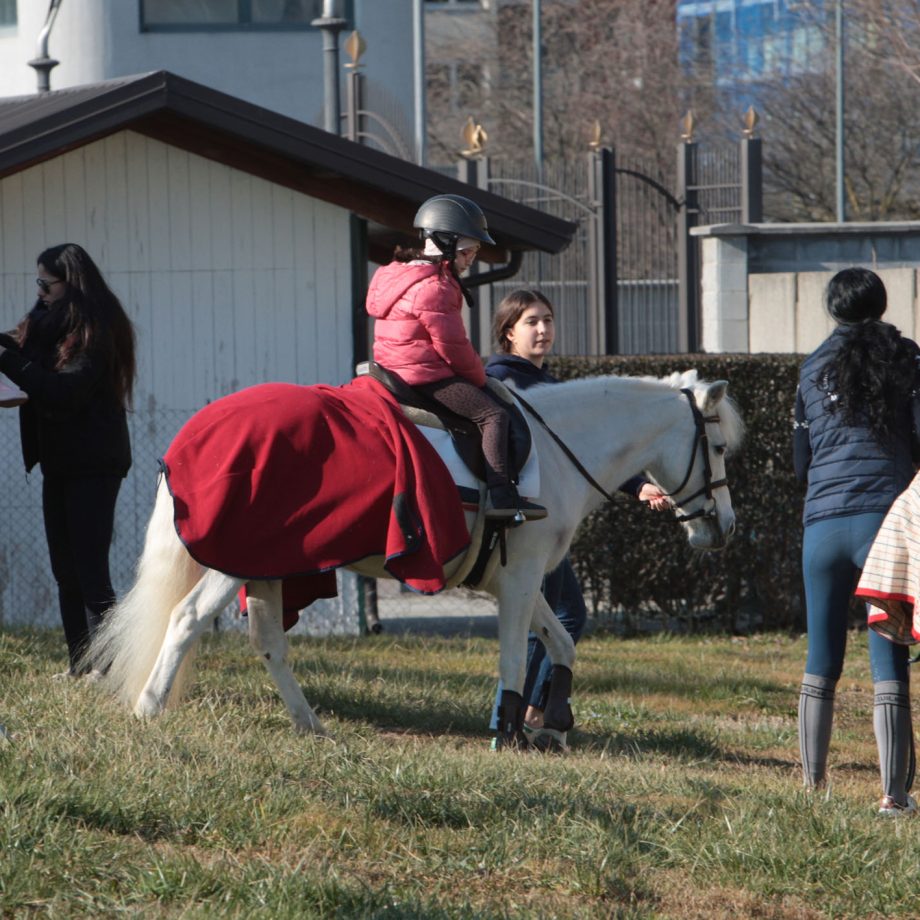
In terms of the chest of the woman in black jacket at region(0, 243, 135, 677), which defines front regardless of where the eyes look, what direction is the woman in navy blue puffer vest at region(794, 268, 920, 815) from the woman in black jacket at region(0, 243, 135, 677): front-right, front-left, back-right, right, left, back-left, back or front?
back-left

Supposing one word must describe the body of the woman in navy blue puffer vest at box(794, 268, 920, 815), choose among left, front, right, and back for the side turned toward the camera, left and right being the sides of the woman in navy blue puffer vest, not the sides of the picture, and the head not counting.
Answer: back

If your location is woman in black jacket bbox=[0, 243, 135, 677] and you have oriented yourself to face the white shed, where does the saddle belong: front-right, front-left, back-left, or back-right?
back-right

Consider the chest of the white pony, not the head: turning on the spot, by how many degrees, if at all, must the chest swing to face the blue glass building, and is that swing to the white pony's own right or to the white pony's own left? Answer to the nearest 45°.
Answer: approximately 90° to the white pony's own left

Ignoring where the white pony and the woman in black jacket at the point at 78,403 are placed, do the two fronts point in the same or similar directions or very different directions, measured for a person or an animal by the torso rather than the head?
very different directions

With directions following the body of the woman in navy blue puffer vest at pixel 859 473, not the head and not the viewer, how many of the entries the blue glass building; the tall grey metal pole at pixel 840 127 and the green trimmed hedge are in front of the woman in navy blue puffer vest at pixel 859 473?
3

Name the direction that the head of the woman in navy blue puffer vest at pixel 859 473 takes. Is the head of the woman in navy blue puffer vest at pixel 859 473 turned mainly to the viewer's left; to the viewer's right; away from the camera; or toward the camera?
away from the camera

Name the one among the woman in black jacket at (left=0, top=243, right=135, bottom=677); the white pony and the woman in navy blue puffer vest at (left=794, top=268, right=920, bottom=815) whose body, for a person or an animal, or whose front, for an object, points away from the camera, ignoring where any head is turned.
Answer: the woman in navy blue puffer vest at (left=794, top=268, right=920, bottom=815)

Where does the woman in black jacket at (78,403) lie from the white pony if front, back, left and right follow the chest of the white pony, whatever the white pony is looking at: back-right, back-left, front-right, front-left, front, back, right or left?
back

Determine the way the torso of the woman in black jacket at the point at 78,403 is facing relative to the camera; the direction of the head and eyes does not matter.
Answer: to the viewer's left

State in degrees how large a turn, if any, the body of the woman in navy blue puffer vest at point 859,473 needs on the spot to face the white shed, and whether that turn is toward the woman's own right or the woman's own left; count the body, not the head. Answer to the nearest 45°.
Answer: approximately 45° to the woman's own left

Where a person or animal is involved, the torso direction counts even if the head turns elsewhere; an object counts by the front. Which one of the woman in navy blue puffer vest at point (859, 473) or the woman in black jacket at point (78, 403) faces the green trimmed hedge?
the woman in navy blue puffer vest at point (859, 473)

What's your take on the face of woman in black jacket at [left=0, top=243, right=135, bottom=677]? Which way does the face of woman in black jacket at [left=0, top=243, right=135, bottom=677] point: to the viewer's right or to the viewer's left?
to the viewer's left

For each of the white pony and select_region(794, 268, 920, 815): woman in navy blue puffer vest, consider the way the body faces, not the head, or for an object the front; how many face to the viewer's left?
0

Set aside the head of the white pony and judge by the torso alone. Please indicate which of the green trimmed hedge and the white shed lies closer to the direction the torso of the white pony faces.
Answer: the green trimmed hedge

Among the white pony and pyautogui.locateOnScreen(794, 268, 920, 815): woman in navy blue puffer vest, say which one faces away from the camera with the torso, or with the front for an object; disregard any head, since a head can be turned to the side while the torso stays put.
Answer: the woman in navy blue puffer vest

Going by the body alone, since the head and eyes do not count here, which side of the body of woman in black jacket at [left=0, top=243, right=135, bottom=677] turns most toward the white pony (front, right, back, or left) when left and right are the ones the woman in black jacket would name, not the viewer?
back

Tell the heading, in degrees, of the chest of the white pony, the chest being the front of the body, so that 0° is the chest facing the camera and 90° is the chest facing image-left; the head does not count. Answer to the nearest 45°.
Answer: approximately 270°
